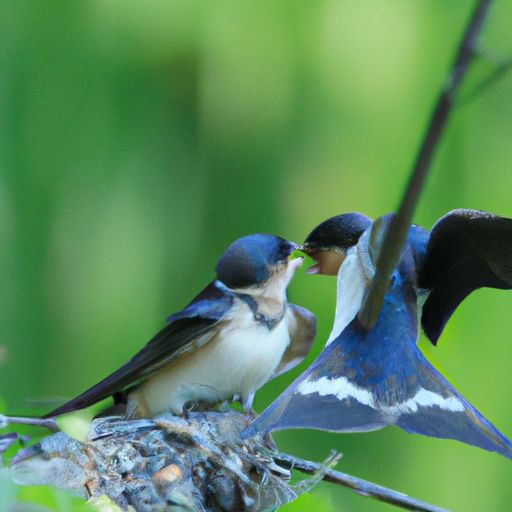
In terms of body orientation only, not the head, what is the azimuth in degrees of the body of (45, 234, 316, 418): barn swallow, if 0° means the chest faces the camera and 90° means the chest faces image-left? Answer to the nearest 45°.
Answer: approximately 315°
